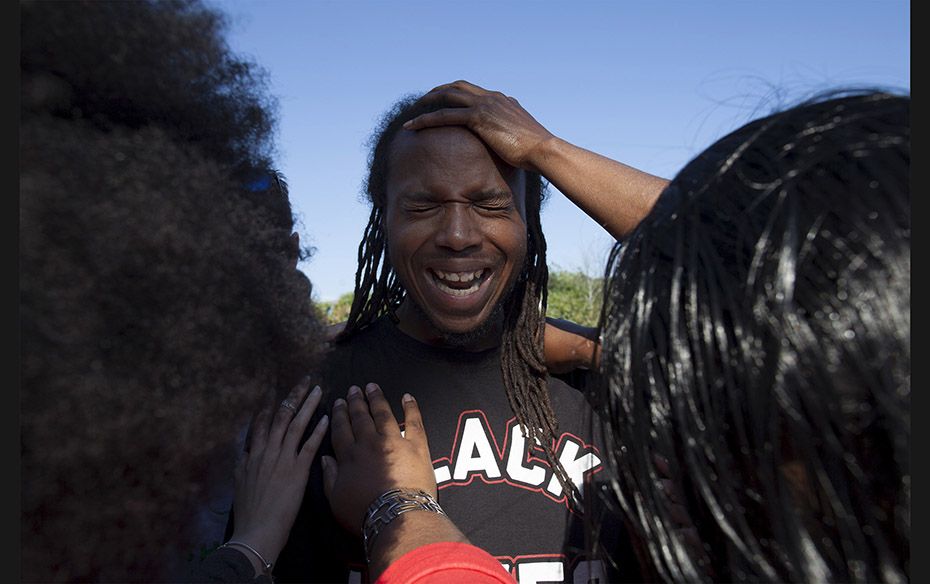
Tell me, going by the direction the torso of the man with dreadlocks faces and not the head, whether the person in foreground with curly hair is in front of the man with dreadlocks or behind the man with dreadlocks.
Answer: in front

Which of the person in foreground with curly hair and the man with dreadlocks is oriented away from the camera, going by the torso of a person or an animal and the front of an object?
the person in foreground with curly hair

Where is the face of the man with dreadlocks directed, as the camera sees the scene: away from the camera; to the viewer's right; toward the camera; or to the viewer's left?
toward the camera

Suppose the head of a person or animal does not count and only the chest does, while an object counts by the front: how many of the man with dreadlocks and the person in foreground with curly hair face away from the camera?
1

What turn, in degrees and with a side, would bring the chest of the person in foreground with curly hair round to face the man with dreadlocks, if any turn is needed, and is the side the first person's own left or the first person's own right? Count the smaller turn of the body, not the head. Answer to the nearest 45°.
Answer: approximately 45° to the first person's own right

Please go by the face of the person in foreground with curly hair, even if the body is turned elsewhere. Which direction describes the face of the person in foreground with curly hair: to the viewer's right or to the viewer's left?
to the viewer's right

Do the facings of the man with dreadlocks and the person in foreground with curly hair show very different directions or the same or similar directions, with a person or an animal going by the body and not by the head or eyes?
very different directions

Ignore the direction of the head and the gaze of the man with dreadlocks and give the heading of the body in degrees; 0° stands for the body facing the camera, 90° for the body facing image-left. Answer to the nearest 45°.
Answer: approximately 0°

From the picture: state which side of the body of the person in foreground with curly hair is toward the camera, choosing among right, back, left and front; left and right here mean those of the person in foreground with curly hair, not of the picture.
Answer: back
